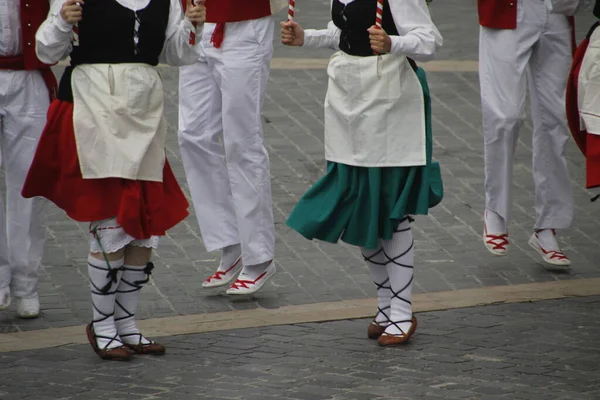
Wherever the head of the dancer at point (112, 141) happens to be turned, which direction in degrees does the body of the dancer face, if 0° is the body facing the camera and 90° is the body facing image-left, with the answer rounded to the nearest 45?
approximately 315°

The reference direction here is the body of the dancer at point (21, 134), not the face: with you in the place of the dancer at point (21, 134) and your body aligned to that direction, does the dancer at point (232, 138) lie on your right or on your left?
on your left

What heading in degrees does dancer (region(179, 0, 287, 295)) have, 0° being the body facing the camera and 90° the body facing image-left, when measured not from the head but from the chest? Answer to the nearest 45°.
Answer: approximately 45°

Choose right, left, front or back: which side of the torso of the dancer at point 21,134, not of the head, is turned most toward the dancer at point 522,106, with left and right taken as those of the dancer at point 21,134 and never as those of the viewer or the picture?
left

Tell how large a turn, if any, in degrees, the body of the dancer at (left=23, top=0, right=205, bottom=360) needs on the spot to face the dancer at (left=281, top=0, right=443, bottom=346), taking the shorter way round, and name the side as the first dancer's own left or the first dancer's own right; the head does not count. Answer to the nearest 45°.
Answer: approximately 45° to the first dancer's own left

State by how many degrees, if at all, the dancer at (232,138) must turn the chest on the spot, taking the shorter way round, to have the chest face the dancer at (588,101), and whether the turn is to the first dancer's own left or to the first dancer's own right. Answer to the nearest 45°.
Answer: approximately 135° to the first dancer's own left

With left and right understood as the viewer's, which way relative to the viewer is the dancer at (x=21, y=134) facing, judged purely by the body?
facing the viewer

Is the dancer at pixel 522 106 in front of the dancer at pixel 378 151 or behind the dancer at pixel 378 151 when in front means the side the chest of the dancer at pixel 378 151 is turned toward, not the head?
behind

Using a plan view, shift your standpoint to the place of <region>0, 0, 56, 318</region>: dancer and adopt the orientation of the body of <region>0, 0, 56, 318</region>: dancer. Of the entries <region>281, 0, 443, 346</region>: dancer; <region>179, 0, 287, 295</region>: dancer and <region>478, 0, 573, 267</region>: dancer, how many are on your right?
0

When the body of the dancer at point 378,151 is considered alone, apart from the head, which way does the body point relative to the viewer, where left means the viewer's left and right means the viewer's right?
facing the viewer and to the left of the viewer

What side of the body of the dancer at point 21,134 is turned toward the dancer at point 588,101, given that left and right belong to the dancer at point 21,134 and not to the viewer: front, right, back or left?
left

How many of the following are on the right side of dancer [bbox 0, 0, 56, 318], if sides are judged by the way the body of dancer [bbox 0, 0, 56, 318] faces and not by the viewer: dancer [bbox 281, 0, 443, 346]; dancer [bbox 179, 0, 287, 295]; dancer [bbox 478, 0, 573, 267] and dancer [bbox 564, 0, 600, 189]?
0

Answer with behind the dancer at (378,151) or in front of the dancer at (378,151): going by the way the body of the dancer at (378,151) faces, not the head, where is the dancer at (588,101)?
behind
